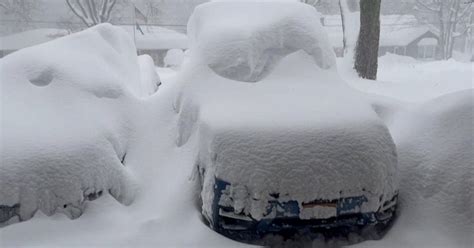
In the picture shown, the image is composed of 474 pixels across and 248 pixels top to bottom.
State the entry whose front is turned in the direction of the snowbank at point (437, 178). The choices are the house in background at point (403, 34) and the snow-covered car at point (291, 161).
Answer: the house in background

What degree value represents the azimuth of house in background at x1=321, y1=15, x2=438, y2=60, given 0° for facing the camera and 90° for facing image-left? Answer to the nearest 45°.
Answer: approximately 0°

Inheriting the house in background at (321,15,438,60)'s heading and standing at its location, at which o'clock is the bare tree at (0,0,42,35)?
The bare tree is roughly at 2 o'clock from the house in background.

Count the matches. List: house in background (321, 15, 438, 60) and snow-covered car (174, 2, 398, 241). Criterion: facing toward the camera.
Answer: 2
